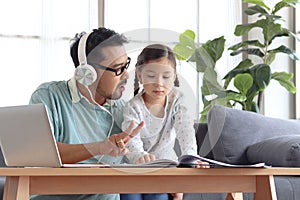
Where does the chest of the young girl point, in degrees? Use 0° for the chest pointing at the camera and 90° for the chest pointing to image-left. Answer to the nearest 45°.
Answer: approximately 0°

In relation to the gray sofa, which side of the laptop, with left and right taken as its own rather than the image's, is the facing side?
front

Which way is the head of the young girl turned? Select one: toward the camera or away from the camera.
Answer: toward the camera

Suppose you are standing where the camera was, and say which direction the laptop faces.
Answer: facing away from the viewer and to the right of the viewer

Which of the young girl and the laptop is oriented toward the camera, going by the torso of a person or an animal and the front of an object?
the young girl

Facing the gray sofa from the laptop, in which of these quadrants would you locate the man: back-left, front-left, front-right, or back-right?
front-left

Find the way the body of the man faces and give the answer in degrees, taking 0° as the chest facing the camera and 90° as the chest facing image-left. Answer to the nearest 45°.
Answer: approximately 315°

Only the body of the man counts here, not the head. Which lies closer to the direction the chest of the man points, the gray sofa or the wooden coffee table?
the wooden coffee table

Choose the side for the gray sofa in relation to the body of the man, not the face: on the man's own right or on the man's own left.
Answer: on the man's own left

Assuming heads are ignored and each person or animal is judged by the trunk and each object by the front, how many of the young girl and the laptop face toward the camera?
1

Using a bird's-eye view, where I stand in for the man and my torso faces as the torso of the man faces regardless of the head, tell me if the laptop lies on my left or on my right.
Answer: on my right
